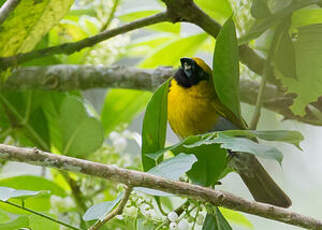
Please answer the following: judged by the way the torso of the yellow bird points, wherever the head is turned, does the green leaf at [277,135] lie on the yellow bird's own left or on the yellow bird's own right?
on the yellow bird's own left

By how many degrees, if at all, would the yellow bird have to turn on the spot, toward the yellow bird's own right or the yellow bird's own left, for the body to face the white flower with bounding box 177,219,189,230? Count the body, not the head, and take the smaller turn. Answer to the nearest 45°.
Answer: approximately 45° to the yellow bird's own left

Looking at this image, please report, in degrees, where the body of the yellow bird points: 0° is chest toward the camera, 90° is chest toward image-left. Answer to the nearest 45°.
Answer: approximately 45°

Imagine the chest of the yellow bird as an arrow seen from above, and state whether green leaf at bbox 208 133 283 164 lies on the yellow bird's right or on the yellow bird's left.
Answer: on the yellow bird's left
